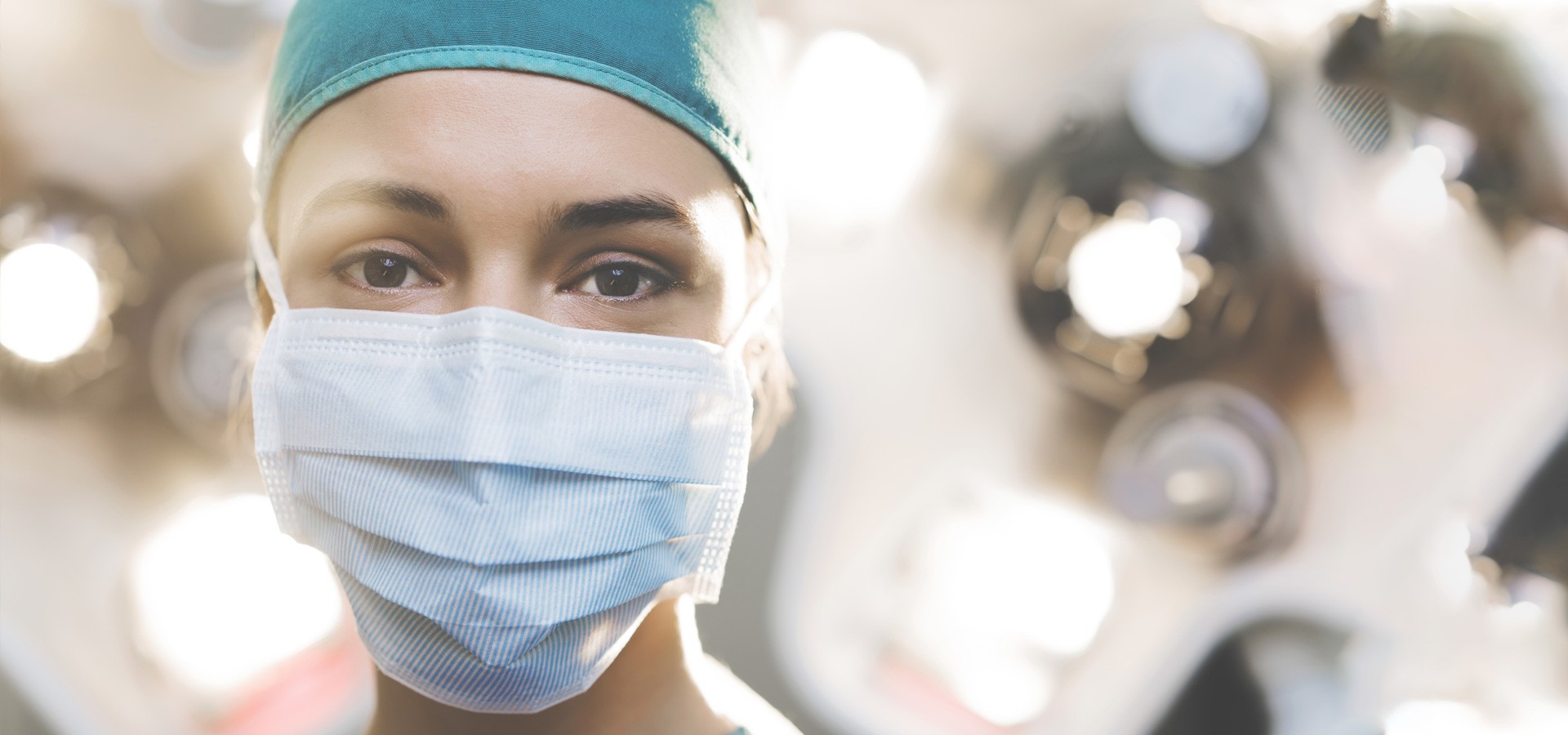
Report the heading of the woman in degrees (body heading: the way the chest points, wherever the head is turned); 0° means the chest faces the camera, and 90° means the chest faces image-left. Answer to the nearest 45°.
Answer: approximately 0°

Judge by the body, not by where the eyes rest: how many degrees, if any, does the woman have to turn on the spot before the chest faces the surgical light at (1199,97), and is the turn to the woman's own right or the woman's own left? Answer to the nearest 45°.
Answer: approximately 135° to the woman's own left
